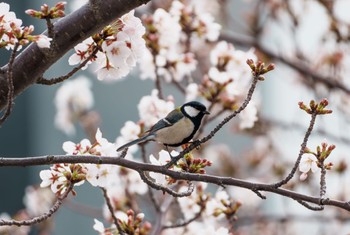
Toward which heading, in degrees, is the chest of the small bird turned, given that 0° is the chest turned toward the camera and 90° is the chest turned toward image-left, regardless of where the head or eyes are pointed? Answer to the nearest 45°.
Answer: approximately 270°

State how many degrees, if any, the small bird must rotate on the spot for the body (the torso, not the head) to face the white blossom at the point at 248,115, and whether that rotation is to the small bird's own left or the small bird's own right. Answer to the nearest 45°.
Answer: approximately 45° to the small bird's own left

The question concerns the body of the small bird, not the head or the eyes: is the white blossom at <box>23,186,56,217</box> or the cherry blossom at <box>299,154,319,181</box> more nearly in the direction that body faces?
the cherry blossom

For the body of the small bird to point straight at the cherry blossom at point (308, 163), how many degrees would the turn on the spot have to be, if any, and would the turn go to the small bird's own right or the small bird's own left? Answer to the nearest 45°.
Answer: approximately 45° to the small bird's own right

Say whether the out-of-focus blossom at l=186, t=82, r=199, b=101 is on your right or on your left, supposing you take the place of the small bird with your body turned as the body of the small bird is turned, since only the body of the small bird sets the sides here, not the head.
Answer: on your left

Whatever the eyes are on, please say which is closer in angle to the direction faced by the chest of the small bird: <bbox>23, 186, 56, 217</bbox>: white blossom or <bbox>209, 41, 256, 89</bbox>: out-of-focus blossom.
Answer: the out-of-focus blossom
